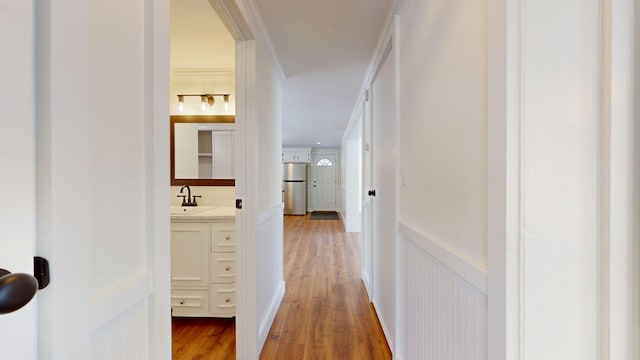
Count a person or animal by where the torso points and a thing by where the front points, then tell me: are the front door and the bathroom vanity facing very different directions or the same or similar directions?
same or similar directions

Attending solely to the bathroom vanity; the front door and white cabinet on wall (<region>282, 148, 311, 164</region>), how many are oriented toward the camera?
3

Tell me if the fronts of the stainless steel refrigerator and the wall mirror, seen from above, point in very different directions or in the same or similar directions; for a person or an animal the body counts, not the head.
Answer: same or similar directions

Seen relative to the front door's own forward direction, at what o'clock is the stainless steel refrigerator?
The stainless steel refrigerator is roughly at 2 o'clock from the front door.

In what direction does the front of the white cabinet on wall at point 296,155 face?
toward the camera

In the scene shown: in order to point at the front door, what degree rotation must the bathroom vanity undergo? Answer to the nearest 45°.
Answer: approximately 135° to its left

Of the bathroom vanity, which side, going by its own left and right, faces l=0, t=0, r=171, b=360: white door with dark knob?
front

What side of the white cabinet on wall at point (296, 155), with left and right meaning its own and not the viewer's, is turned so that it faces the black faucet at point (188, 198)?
front

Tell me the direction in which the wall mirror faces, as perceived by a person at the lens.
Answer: facing the viewer
